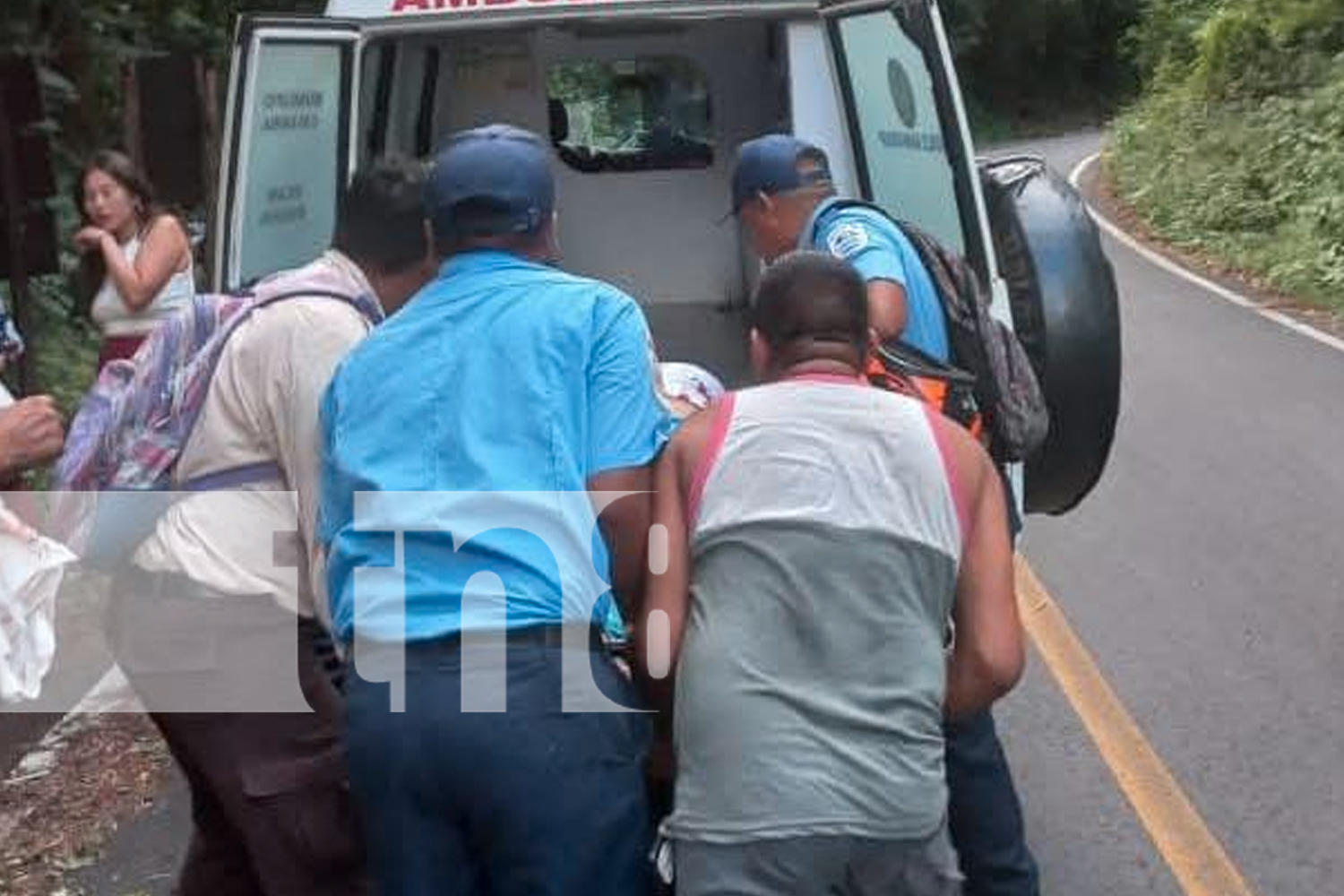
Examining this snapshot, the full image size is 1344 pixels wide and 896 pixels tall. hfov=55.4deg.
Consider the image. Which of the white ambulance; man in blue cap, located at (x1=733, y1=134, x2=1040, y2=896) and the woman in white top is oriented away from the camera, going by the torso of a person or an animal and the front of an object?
the white ambulance

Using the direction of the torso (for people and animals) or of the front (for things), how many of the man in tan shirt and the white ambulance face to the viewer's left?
0

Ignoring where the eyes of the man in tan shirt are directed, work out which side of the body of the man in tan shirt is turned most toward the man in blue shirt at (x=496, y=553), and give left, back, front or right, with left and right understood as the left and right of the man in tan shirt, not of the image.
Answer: right

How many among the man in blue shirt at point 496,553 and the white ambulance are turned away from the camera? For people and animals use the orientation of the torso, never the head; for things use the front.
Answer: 2

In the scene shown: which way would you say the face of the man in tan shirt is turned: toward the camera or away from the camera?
away from the camera

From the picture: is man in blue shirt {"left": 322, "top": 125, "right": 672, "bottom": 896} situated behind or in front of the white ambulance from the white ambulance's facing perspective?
behind

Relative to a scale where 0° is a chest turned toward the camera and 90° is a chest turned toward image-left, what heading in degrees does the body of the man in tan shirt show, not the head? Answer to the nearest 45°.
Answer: approximately 225°

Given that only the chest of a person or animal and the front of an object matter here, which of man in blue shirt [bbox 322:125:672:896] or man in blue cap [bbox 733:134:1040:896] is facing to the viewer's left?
the man in blue cap

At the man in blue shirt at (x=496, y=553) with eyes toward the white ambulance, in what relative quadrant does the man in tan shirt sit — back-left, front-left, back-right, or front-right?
front-left

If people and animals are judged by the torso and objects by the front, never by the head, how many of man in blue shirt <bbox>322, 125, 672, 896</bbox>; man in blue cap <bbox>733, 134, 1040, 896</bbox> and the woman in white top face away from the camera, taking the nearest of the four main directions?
1

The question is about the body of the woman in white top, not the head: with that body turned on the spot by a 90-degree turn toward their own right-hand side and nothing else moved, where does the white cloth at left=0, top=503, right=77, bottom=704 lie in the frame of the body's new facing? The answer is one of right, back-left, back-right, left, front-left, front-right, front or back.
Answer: back-left

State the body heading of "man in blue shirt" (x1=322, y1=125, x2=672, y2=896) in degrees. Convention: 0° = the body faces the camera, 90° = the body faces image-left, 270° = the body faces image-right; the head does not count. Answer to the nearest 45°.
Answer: approximately 180°

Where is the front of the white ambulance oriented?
away from the camera
